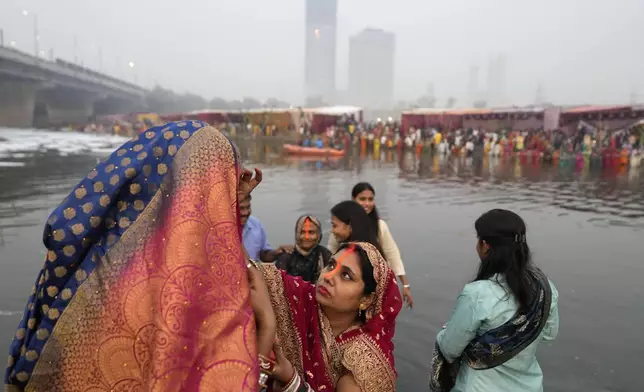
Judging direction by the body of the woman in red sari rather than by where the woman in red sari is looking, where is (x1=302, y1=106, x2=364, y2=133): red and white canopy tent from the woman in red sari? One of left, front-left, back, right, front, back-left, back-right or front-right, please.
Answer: back-right

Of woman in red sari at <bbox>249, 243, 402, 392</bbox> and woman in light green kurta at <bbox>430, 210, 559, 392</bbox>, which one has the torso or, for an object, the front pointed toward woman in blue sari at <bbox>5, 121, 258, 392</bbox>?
the woman in red sari

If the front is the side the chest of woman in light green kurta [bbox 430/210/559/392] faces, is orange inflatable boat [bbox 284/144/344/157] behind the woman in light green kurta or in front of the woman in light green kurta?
in front

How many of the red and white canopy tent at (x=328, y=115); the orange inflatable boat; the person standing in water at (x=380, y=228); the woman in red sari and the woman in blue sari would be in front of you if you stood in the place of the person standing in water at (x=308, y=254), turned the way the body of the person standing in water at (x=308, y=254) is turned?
2

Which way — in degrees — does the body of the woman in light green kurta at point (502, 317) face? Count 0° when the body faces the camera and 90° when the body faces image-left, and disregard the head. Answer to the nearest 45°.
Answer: approximately 135°

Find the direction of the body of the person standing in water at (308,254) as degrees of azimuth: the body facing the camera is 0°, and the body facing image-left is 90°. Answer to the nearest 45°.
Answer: approximately 0°

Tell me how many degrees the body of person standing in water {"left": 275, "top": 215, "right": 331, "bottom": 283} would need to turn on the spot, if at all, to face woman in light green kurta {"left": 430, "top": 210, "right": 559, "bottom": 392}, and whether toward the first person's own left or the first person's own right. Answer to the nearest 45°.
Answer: approximately 45° to the first person's own left

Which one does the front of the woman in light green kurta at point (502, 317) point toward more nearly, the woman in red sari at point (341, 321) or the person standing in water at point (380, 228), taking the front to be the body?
the person standing in water

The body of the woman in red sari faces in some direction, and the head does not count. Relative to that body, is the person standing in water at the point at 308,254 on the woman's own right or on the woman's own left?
on the woman's own right

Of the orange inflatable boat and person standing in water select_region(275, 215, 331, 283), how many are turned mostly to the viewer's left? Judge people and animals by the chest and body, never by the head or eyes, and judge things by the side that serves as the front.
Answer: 1

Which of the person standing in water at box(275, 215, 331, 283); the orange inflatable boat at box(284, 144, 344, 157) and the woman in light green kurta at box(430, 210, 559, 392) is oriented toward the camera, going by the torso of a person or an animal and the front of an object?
the person standing in water

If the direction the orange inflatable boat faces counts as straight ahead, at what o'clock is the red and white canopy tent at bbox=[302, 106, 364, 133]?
The red and white canopy tent is roughly at 3 o'clock from the orange inflatable boat.

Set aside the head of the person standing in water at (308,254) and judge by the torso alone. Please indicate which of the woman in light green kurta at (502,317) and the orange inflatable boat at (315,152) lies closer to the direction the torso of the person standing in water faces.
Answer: the woman in light green kurta

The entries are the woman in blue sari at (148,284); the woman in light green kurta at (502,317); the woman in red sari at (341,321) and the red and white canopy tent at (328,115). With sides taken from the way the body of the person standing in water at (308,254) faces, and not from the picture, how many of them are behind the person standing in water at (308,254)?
1

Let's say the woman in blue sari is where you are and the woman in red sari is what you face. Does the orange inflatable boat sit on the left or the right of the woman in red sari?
left
